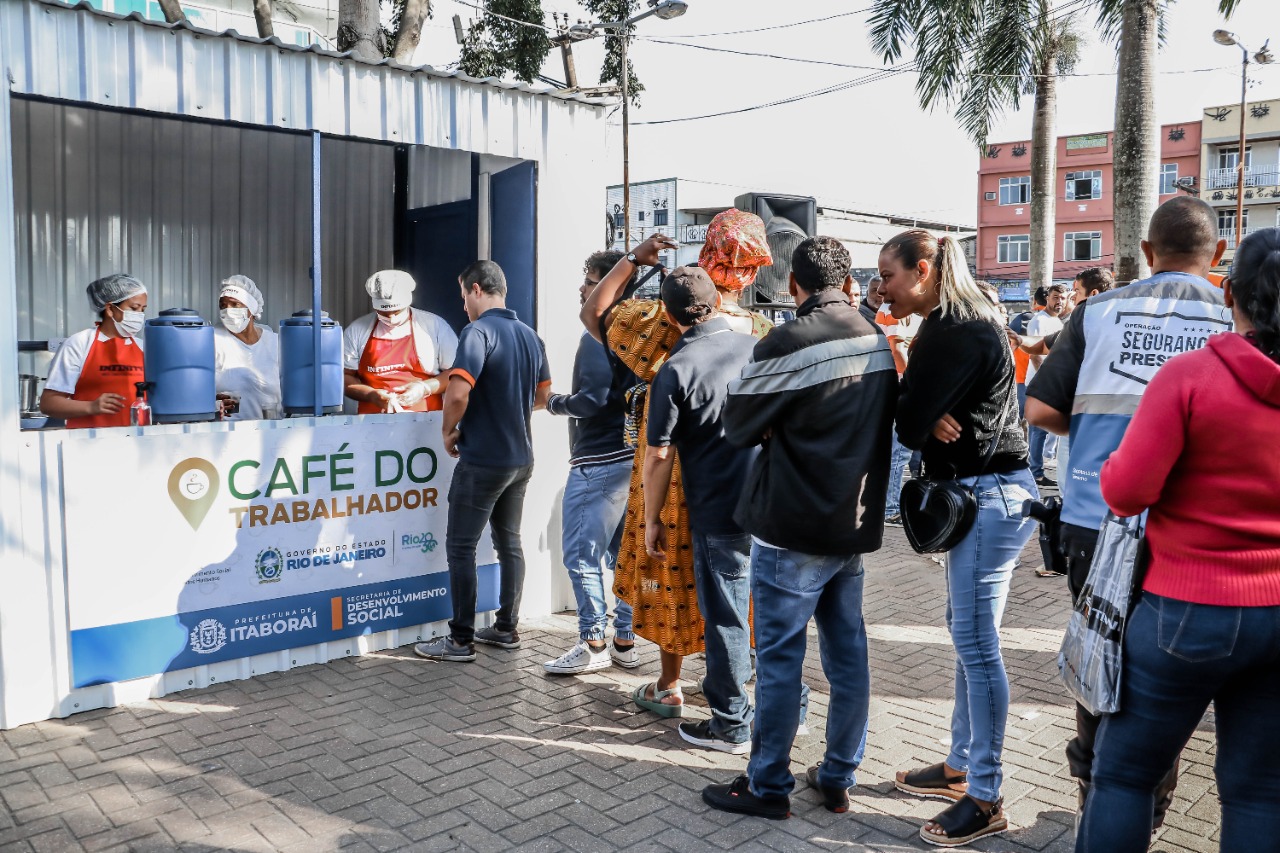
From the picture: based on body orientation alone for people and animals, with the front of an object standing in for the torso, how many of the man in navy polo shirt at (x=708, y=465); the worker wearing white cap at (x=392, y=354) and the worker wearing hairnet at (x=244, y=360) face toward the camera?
2

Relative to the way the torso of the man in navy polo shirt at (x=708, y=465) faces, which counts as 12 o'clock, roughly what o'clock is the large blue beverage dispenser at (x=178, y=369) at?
The large blue beverage dispenser is roughly at 11 o'clock from the man in navy polo shirt.

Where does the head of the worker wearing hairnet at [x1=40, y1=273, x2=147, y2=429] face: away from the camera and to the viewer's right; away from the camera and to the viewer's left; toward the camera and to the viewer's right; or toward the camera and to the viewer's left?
toward the camera and to the viewer's right

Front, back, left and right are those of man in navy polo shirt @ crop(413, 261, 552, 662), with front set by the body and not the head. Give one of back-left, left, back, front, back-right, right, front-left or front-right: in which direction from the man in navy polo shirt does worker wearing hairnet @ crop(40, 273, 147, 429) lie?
front-left

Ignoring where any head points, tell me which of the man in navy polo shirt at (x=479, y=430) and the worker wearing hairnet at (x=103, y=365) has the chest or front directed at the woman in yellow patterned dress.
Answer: the worker wearing hairnet

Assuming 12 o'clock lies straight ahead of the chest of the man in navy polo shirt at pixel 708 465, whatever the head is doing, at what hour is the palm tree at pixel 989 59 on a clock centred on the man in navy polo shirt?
The palm tree is roughly at 2 o'clock from the man in navy polo shirt.

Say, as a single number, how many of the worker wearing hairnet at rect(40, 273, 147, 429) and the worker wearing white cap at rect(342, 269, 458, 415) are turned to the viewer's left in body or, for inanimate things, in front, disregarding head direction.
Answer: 0

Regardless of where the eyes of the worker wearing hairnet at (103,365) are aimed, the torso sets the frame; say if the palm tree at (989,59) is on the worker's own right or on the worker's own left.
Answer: on the worker's own left

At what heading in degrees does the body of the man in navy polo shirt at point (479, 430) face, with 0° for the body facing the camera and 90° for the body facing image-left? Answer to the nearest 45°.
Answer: approximately 135°

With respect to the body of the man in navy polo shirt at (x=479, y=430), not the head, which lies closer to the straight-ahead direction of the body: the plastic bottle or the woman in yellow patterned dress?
the plastic bottle

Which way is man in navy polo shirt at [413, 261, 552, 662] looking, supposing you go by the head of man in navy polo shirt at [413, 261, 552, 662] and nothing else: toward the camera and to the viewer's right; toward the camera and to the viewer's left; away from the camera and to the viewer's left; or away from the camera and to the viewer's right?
away from the camera and to the viewer's left

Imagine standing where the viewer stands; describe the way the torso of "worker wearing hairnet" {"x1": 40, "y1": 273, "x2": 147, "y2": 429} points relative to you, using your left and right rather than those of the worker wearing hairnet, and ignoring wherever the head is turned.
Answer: facing the viewer and to the right of the viewer

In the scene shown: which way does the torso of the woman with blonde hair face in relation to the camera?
to the viewer's left

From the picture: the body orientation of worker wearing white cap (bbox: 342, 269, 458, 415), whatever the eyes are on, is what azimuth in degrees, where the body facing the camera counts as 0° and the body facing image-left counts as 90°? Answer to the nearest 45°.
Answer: approximately 0°
